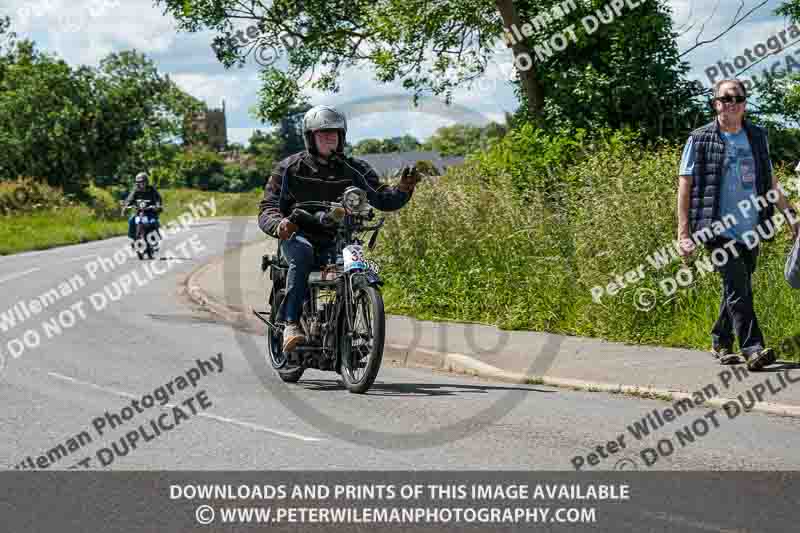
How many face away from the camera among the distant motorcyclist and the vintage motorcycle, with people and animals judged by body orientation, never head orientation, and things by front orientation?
0

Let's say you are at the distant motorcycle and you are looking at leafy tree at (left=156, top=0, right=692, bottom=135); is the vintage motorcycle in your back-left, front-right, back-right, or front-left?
front-right

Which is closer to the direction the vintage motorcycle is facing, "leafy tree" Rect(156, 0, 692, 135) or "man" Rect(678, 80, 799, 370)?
the man

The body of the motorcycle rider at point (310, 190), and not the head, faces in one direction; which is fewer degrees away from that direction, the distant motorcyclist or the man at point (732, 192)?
the man

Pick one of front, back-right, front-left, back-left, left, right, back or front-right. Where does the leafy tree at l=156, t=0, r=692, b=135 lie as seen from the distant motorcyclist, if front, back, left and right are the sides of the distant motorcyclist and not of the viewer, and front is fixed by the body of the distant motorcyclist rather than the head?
front-left

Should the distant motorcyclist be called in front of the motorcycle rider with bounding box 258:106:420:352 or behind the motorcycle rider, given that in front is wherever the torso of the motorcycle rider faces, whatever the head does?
behind

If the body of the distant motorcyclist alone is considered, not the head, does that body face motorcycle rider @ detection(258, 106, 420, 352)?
yes

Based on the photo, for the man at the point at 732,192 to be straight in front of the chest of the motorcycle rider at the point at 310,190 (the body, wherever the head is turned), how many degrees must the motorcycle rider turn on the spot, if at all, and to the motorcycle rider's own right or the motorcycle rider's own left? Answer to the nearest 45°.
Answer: approximately 45° to the motorcycle rider's own left

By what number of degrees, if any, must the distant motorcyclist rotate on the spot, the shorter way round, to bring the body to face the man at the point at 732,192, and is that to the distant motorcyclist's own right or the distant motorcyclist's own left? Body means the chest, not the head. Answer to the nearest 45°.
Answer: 0° — they already face them

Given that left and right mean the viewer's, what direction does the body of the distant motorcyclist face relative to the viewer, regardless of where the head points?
facing the viewer

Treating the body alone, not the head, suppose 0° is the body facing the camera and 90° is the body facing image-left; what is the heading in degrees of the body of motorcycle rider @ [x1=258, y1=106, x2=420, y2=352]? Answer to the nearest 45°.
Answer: approximately 315°

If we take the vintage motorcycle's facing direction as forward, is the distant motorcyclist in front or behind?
behind

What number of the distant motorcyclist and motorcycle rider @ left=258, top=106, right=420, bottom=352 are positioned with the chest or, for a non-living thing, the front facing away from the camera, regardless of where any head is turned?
0
